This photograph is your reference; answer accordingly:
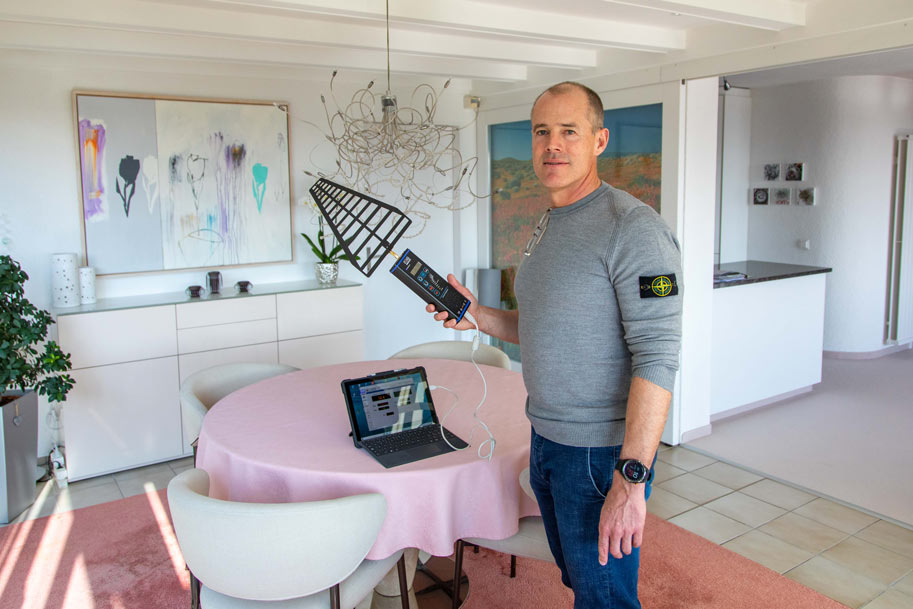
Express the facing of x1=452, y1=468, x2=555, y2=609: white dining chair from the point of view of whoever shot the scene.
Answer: facing away from the viewer and to the left of the viewer

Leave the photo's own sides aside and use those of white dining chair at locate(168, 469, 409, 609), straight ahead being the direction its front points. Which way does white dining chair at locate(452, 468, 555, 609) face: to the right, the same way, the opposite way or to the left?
to the left

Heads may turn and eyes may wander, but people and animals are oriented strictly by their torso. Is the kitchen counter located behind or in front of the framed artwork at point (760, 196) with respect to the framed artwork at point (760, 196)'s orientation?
in front

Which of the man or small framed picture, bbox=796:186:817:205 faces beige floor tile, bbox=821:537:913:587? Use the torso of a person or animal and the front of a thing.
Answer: the small framed picture

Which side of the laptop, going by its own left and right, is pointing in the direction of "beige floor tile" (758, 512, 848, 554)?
left

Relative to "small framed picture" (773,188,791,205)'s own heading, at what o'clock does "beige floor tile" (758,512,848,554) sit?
The beige floor tile is roughly at 12 o'clock from the small framed picture.

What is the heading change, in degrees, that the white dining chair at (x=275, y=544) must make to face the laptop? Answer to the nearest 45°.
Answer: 0° — it already faces it

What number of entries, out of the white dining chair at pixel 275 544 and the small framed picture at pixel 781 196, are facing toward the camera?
1
